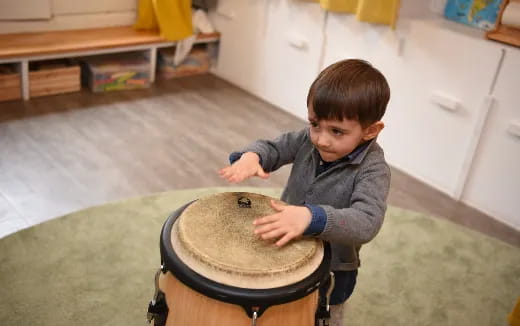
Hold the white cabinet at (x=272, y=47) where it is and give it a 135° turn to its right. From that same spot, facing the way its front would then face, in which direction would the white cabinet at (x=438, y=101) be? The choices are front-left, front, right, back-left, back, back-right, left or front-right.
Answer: back-right

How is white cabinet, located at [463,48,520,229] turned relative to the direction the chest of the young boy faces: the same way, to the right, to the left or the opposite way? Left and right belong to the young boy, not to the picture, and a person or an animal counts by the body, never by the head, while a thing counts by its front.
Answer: the same way

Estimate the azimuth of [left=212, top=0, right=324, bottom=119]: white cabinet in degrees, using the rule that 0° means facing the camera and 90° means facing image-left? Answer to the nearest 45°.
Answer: approximately 45°

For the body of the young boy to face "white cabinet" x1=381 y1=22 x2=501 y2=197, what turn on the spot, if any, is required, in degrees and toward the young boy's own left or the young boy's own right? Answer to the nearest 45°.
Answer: approximately 135° to the young boy's own right

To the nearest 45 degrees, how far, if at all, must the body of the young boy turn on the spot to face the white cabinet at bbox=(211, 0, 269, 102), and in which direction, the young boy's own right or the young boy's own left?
approximately 135° to the young boy's own right

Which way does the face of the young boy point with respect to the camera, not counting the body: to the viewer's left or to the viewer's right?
to the viewer's left

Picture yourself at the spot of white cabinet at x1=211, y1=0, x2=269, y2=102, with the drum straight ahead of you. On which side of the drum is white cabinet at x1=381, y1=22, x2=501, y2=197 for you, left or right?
left

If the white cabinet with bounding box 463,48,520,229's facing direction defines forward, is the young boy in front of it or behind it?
in front

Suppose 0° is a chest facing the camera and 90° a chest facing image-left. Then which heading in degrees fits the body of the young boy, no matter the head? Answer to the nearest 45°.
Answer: approximately 45°

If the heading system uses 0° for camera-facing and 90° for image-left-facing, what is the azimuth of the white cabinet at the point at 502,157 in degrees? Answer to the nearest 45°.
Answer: approximately 45°

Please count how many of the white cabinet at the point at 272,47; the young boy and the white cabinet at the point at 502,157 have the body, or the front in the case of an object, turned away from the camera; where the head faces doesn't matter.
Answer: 0

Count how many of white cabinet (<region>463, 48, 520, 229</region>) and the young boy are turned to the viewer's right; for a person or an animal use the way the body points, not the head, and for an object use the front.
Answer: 0

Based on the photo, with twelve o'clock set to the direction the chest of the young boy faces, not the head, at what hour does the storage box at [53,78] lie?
The storage box is roughly at 3 o'clock from the young boy.

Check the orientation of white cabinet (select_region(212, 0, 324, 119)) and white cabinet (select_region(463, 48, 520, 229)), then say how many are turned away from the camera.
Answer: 0

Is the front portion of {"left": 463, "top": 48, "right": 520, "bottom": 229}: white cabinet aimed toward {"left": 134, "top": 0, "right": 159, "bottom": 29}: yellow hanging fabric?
no

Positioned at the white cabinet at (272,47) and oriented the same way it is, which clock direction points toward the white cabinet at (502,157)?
the white cabinet at (502,157) is roughly at 9 o'clock from the white cabinet at (272,47).

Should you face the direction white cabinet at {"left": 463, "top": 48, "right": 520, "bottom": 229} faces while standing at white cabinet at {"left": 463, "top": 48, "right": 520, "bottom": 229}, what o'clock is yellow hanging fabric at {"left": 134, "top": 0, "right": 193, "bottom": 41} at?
The yellow hanging fabric is roughly at 2 o'clock from the white cabinet.

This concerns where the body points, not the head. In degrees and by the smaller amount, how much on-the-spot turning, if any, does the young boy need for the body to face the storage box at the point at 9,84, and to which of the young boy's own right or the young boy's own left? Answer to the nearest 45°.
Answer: approximately 90° to the young boy's own right
